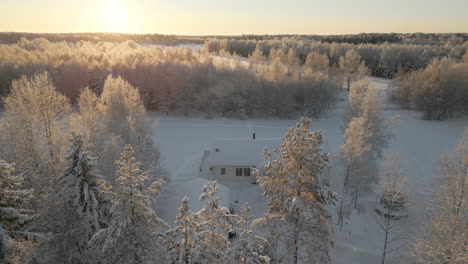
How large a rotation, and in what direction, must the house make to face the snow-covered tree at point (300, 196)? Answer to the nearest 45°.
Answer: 0° — it already faces it

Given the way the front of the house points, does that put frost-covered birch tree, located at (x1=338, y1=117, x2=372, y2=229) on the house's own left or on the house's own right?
on the house's own left

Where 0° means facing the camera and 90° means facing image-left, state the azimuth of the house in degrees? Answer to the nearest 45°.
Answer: approximately 0°

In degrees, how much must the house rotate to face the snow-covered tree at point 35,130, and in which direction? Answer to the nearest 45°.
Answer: approximately 45° to its right

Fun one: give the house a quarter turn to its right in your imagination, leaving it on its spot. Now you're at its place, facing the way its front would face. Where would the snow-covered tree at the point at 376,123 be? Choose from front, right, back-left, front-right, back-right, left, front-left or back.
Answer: back

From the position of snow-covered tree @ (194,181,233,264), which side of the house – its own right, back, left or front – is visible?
front

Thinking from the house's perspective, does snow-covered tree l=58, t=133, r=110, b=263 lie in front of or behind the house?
in front

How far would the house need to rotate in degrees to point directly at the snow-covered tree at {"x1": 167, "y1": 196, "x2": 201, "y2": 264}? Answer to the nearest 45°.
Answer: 0° — it already faces it

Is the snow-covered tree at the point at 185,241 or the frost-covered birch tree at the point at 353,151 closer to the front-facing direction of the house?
the snow-covered tree

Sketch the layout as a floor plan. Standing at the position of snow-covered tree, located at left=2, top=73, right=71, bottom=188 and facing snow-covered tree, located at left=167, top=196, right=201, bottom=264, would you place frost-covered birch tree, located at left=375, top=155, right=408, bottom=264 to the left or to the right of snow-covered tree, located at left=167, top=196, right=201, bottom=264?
left

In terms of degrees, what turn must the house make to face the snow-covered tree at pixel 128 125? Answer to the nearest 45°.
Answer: approximately 90° to its right

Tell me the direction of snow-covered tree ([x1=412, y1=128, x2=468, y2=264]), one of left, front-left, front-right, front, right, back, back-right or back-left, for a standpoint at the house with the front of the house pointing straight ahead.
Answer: front-left
